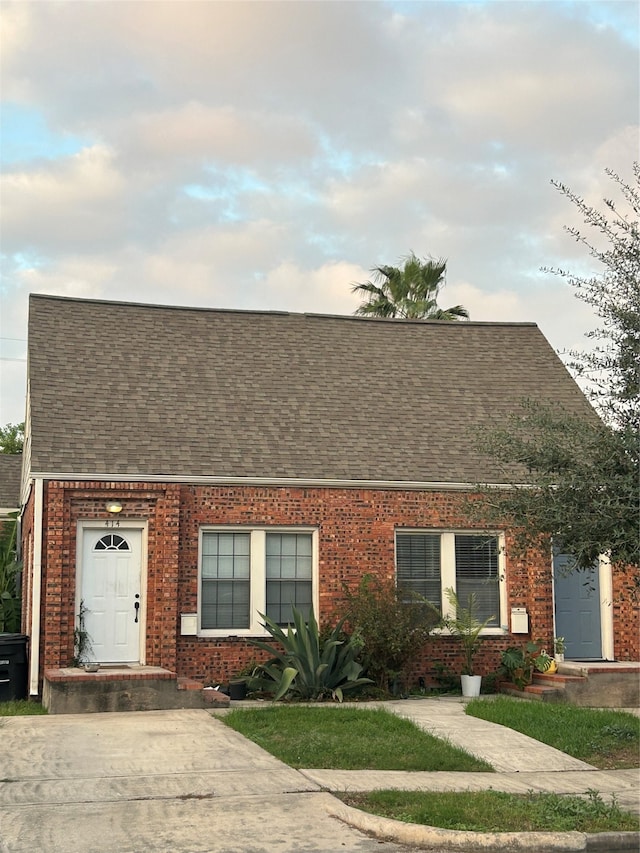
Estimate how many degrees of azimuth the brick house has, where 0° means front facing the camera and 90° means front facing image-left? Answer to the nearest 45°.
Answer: approximately 0°

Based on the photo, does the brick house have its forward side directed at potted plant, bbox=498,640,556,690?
no

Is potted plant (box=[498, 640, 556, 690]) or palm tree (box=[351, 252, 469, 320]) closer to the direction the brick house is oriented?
the potted plant

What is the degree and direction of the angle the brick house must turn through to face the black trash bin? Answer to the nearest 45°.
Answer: approximately 45° to its right

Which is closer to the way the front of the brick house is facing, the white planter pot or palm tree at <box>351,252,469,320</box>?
the white planter pot

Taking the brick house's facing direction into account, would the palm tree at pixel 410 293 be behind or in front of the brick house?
behind
